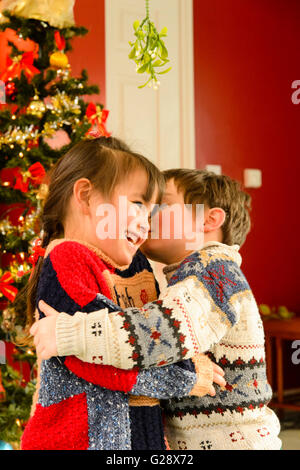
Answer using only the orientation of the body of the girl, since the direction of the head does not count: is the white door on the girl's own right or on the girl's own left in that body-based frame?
on the girl's own left

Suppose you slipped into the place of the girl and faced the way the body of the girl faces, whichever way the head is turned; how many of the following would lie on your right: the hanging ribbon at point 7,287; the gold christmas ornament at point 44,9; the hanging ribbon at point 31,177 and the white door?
0

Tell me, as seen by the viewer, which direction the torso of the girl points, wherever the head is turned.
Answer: to the viewer's right

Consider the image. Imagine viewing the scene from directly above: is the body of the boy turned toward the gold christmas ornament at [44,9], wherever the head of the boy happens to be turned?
no

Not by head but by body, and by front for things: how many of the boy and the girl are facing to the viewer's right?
1

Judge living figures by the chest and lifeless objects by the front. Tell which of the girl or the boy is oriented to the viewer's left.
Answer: the boy

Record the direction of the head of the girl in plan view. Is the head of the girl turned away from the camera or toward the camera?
toward the camera

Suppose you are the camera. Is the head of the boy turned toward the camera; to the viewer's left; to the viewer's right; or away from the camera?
to the viewer's left

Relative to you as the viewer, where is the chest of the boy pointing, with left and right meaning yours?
facing to the left of the viewer

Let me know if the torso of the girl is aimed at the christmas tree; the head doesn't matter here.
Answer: no

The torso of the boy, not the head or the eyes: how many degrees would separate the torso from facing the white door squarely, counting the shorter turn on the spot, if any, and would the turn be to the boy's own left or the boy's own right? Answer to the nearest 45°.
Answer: approximately 90° to the boy's own right

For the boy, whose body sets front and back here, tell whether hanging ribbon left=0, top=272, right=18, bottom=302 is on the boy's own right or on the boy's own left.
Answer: on the boy's own right
